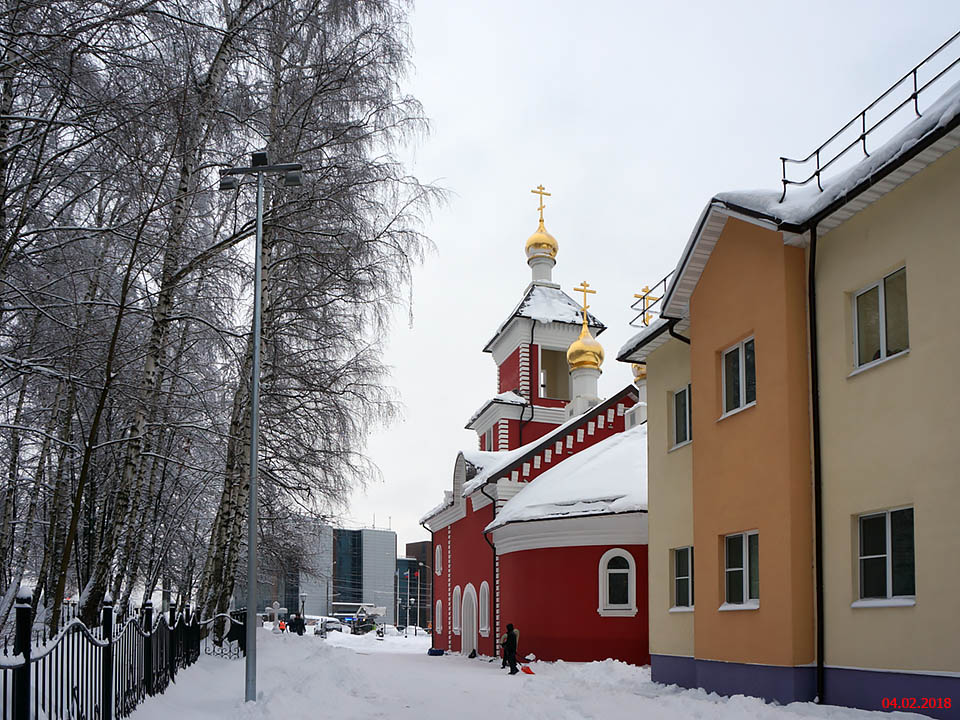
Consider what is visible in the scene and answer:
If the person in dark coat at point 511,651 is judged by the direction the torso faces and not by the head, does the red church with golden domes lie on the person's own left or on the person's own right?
on the person's own left

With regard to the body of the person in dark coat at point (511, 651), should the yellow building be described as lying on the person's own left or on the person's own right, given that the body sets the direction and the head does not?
on the person's own right

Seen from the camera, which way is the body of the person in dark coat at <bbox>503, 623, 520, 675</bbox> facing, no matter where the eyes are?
to the viewer's right

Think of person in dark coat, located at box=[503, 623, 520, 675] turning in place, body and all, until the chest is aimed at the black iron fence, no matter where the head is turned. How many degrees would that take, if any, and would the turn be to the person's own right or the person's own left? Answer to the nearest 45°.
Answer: approximately 90° to the person's own right

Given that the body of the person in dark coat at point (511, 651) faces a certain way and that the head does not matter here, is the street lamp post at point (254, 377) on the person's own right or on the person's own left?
on the person's own right
